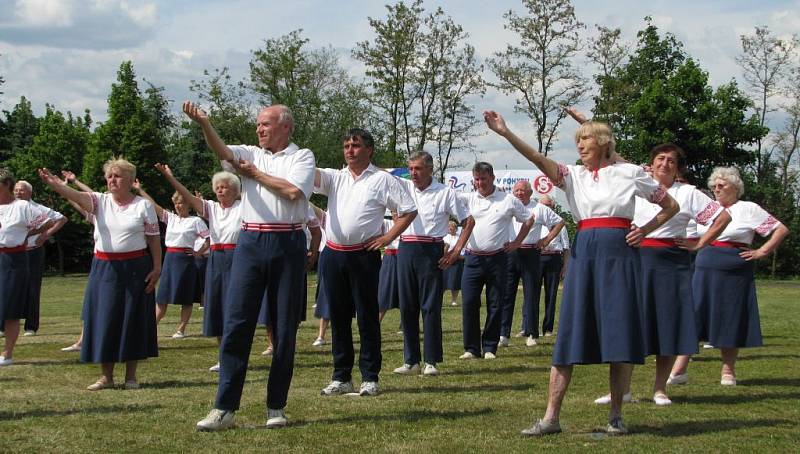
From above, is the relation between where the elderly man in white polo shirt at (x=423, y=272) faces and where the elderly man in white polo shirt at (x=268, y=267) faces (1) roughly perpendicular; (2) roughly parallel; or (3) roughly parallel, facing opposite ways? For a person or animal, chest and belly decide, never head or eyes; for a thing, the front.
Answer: roughly parallel

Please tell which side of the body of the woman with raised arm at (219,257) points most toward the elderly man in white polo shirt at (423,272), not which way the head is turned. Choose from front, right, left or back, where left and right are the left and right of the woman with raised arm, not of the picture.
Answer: left

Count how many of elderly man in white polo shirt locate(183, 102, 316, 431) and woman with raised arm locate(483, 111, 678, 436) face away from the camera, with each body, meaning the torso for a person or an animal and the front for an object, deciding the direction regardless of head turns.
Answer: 0

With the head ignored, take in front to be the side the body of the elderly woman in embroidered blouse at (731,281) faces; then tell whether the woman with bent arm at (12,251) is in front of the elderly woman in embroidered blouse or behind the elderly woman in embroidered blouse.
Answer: in front

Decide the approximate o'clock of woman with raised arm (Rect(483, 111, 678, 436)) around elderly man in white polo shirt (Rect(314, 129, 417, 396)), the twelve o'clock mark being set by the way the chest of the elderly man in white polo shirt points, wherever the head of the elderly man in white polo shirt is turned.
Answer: The woman with raised arm is roughly at 9 o'clock from the elderly man in white polo shirt.

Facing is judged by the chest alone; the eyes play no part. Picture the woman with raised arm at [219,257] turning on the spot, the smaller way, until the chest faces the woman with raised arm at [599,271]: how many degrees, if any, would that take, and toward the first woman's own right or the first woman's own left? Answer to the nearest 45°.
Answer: approximately 90° to the first woman's own left

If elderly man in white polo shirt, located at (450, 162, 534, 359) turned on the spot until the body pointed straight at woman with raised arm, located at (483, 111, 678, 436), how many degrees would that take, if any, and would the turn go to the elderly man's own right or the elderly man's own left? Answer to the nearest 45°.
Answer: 0° — they already face them

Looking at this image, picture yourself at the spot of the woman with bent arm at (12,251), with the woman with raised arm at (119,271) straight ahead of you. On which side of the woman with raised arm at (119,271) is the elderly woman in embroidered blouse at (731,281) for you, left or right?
left

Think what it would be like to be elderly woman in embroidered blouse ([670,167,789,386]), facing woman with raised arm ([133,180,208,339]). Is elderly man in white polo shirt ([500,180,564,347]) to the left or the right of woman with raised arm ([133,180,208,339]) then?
right

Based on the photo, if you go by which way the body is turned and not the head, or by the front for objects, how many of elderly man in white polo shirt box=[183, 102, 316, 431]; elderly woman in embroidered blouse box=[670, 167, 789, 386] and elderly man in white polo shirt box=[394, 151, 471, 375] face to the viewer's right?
0

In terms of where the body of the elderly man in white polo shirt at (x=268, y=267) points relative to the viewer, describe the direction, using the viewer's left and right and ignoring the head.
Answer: facing the viewer and to the left of the viewer

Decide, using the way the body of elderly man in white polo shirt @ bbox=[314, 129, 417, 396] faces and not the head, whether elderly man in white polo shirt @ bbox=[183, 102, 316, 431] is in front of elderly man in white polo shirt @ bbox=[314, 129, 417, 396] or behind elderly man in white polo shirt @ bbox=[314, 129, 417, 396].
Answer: in front

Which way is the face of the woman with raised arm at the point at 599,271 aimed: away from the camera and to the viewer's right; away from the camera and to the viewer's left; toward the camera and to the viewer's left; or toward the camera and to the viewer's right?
toward the camera and to the viewer's left

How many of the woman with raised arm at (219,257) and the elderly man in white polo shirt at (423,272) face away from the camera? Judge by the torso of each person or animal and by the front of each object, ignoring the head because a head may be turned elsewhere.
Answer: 0

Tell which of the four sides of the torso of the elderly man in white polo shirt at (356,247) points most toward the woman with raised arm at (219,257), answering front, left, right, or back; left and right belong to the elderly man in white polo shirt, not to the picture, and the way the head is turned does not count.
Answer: right
